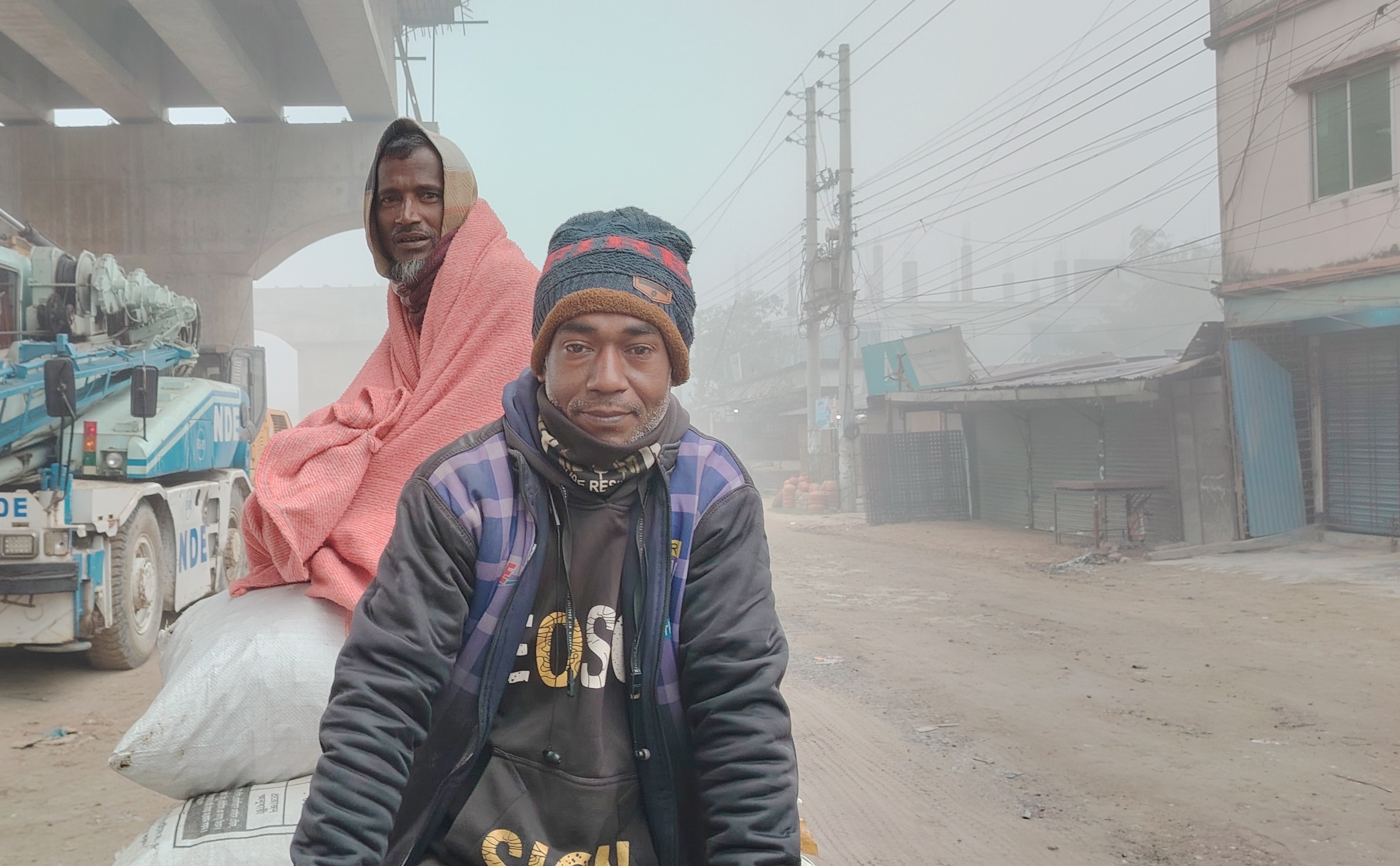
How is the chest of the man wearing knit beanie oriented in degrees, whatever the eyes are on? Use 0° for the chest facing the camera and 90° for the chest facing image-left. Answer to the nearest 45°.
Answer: approximately 0°

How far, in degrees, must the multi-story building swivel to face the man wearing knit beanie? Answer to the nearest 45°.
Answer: approximately 45° to its left

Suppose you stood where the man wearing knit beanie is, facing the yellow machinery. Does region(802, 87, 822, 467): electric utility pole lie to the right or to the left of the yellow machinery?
right

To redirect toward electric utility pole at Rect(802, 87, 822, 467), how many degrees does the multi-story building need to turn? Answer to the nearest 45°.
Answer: approximately 90° to its right

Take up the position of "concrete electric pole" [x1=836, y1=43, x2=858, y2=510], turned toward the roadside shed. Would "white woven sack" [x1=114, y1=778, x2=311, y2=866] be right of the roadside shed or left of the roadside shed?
right

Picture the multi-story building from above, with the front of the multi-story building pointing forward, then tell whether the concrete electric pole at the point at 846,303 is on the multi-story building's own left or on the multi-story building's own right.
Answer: on the multi-story building's own right
